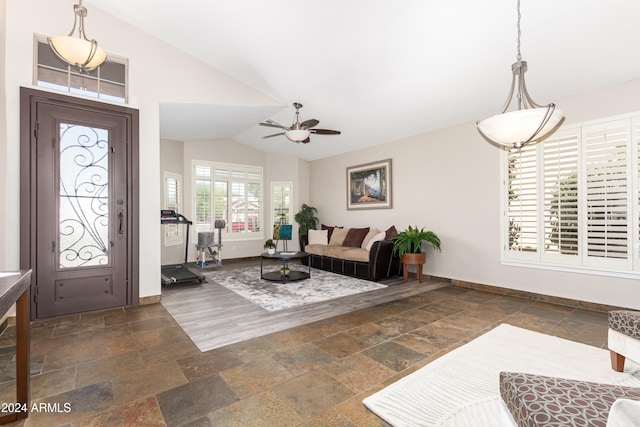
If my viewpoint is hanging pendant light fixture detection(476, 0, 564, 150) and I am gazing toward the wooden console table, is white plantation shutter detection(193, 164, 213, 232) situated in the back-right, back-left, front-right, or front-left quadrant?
front-right

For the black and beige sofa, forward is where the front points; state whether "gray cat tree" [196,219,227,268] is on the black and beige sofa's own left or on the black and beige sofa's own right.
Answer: on the black and beige sofa's own right

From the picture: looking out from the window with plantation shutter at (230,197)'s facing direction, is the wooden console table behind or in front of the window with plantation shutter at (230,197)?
in front

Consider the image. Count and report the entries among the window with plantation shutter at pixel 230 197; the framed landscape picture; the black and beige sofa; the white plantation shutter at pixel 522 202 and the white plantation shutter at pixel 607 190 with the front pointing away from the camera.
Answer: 0

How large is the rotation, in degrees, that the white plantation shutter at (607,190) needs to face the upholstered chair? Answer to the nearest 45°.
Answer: approximately 45° to its left

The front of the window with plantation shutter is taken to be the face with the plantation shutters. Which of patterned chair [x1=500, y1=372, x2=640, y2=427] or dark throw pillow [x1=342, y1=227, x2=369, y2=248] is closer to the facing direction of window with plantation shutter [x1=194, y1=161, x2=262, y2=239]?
the patterned chair

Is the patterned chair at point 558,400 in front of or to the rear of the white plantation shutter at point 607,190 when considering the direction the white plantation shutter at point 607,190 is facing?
in front

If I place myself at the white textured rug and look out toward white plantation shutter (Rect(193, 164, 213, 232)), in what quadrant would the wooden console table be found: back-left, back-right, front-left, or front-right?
front-left

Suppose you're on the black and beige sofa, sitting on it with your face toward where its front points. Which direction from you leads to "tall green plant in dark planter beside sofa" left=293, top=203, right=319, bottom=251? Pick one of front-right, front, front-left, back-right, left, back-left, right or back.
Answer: right

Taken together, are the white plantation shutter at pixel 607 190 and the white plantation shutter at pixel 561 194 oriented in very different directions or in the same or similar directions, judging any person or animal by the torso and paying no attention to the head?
same or similar directions

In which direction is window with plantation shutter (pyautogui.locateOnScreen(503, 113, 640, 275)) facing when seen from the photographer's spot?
facing the viewer and to the left of the viewer

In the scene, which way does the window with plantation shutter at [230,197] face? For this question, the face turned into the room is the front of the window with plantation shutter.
toward the camera

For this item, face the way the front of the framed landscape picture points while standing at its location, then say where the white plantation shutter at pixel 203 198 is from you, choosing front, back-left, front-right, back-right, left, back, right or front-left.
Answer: front-right

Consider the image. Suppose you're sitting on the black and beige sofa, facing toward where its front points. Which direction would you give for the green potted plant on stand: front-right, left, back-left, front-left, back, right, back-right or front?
left

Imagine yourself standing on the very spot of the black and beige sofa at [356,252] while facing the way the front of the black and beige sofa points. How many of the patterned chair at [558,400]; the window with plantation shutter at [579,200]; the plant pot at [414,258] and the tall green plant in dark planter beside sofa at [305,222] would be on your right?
1

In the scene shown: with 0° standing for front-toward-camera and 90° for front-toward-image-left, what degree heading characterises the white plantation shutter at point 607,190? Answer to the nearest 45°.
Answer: approximately 45°
